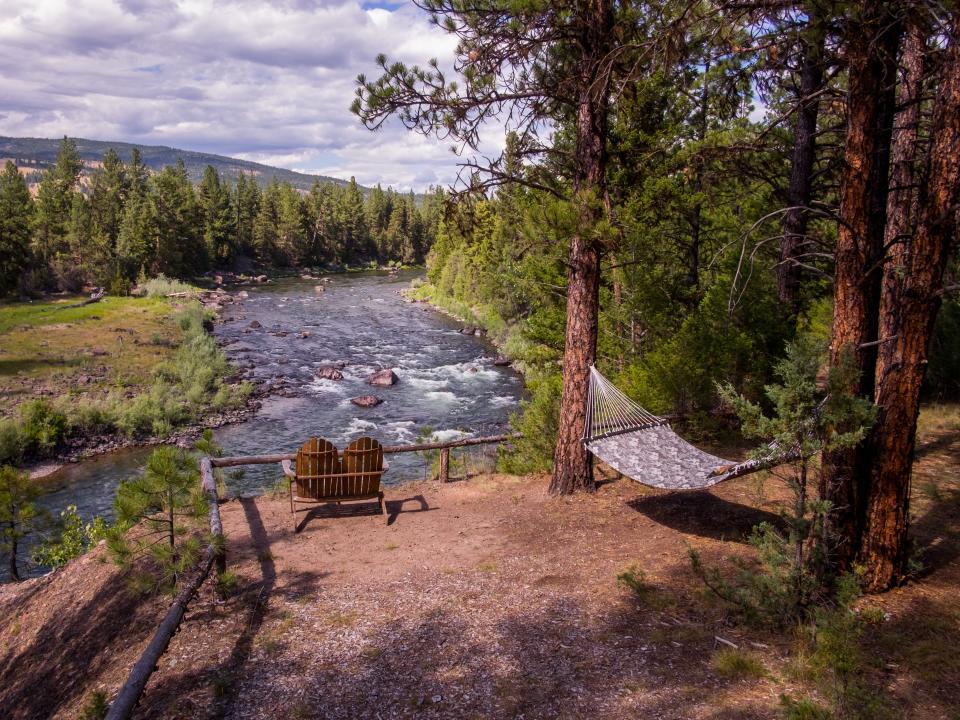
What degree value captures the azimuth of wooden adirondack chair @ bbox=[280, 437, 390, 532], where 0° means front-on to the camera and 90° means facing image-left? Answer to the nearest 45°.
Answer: approximately 180°

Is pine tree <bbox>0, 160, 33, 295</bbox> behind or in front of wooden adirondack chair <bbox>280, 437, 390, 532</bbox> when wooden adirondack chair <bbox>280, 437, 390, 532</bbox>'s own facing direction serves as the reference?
in front

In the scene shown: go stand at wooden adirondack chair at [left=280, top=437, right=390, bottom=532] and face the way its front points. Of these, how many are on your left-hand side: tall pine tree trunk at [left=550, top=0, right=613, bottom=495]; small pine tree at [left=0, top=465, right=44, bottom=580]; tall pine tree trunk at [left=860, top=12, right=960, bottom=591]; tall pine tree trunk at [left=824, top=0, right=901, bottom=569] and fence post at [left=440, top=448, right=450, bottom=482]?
1

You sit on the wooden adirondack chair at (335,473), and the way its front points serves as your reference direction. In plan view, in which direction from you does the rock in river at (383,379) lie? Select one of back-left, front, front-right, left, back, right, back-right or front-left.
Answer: front

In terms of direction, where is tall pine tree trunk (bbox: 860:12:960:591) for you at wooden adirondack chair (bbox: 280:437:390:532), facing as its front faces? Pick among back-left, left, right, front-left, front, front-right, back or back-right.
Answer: back-right

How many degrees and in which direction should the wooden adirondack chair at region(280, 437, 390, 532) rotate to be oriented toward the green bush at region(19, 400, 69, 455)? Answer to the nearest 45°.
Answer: approximately 45° to its left

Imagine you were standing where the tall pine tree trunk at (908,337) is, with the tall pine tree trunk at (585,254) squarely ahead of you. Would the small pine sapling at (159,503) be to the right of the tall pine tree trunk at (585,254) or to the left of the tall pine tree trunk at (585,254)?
left

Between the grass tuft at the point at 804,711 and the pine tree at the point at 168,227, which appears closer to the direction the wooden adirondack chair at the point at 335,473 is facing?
the pine tree

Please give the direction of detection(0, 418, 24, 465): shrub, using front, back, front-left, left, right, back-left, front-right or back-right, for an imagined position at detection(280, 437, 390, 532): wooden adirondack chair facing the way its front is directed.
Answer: front-left

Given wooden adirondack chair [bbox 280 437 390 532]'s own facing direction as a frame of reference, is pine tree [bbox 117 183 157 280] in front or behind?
in front

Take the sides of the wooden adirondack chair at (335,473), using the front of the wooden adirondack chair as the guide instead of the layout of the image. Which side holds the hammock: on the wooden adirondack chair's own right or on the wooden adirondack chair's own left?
on the wooden adirondack chair's own right

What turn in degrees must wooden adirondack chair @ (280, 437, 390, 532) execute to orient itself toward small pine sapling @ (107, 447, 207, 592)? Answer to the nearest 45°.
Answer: approximately 135° to its left

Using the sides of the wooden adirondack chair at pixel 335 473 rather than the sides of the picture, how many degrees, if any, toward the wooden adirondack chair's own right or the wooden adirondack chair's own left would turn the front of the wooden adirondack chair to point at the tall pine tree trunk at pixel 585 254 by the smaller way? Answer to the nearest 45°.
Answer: approximately 90° to the wooden adirondack chair's own right

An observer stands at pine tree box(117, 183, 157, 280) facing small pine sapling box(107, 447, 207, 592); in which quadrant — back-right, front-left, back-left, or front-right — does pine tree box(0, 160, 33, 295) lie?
front-right
